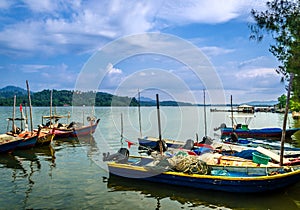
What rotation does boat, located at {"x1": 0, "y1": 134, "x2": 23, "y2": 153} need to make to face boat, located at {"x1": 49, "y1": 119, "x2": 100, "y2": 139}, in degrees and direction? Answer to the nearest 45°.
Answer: approximately 45° to its left

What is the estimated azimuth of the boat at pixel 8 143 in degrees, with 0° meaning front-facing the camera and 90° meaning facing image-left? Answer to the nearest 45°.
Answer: approximately 270°

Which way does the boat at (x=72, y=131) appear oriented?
to the viewer's right

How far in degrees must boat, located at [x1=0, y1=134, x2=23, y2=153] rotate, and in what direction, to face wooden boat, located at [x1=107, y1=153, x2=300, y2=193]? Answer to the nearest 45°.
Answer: approximately 45° to its right

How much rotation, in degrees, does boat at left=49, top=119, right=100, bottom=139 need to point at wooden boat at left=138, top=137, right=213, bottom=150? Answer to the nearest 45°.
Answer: approximately 45° to its right

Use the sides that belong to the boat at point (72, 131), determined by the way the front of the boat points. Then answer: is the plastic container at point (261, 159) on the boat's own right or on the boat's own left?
on the boat's own right
